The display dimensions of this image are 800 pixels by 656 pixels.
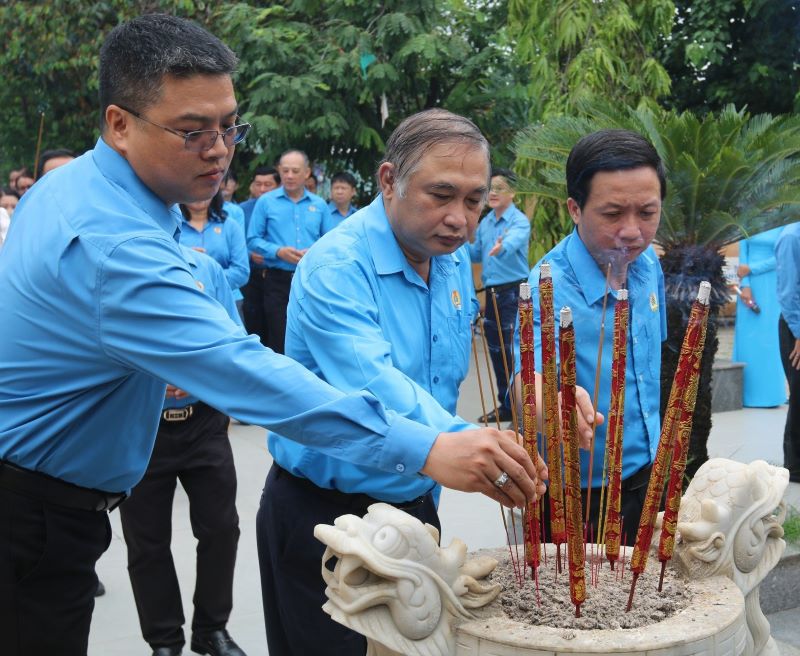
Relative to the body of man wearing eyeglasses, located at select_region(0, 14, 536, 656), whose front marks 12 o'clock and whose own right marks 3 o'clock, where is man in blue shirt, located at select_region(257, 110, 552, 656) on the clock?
The man in blue shirt is roughly at 11 o'clock from the man wearing eyeglasses.

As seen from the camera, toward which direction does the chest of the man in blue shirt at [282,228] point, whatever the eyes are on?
toward the camera

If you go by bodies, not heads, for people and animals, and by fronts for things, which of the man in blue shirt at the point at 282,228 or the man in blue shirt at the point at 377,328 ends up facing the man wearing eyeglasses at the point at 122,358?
the man in blue shirt at the point at 282,228

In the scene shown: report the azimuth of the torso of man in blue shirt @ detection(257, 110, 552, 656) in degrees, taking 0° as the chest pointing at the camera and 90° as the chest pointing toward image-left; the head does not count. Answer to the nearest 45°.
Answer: approximately 315°

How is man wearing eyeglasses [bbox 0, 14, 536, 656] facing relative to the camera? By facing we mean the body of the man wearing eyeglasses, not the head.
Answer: to the viewer's right

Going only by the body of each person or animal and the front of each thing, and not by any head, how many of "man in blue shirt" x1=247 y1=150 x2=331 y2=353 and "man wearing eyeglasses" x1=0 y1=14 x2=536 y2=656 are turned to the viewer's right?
1

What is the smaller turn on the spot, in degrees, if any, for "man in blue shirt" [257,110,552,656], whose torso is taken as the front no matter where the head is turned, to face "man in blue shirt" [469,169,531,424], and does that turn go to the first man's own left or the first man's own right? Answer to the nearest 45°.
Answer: approximately 135° to the first man's own left

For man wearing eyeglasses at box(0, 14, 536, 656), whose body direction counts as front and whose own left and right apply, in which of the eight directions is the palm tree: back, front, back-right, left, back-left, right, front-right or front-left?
front-left

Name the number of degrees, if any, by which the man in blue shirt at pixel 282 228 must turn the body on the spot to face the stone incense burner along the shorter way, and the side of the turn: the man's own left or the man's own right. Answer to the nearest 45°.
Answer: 0° — they already face it

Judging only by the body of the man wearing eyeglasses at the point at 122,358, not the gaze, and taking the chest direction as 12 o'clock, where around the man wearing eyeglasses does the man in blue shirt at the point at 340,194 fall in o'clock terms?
The man in blue shirt is roughly at 9 o'clock from the man wearing eyeglasses.

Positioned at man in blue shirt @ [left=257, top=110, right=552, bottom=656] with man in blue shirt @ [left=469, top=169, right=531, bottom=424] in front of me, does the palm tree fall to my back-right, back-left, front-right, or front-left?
front-right

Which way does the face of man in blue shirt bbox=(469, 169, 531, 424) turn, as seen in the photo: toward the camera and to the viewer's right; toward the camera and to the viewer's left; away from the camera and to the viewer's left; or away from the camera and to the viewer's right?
toward the camera and to the viewer's left

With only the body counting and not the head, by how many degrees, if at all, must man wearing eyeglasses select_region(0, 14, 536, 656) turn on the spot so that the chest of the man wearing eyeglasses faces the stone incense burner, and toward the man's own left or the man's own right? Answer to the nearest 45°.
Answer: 0° — they already face it
